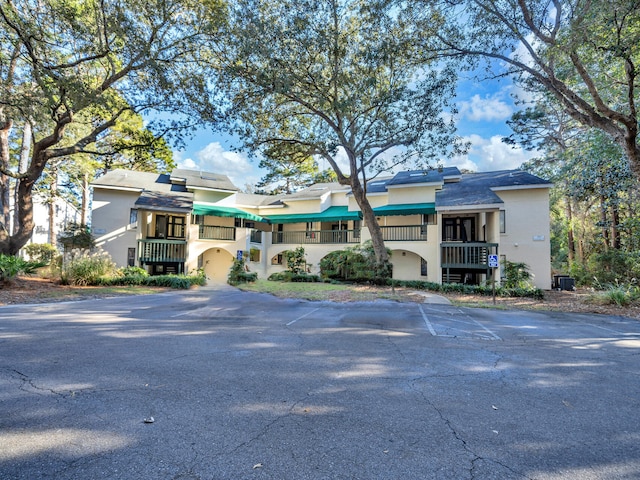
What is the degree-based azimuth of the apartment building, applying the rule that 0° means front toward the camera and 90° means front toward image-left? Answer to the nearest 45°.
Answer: approximately 0°

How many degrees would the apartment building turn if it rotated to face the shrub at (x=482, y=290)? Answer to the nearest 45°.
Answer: approximately 45° to its left

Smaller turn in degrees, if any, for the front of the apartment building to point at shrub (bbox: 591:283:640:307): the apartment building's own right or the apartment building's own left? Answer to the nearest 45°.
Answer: approximately 45° to the apartment building's own left

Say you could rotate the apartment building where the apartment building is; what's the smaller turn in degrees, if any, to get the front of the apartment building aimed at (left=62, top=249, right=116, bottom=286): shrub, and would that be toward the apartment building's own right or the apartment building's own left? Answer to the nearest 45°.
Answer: approximately 45° to the apartment building's own right

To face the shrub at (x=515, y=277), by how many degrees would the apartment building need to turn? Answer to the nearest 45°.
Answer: approximately 45° to its left

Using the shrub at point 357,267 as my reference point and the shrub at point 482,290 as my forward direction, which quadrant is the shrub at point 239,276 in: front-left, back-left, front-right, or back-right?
back-right
